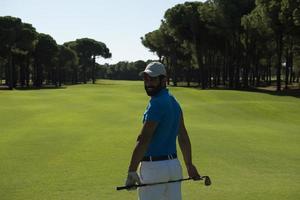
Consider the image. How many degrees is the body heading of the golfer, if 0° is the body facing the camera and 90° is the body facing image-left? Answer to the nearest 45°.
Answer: approximately 135°
